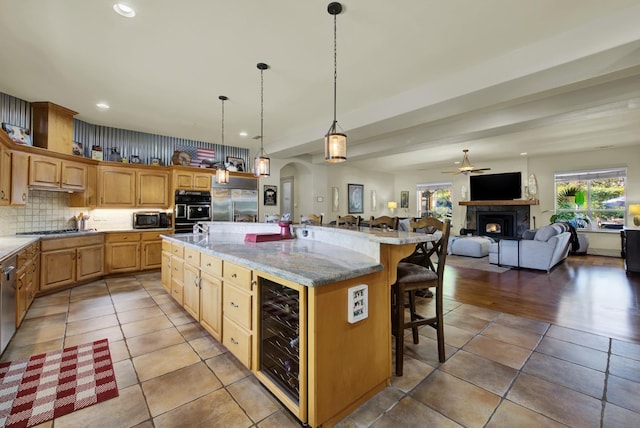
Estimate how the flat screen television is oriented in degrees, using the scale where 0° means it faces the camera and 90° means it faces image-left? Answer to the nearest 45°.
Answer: approximately 0°

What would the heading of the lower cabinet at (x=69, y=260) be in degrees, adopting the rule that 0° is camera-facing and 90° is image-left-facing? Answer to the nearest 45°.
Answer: approximately 315°

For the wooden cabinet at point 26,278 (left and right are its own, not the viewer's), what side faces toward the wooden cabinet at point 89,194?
left

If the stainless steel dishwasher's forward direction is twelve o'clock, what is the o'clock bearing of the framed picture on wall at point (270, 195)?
The framed picture on wall is roughly at 11 o'clock from the stainless steel dishwasher.

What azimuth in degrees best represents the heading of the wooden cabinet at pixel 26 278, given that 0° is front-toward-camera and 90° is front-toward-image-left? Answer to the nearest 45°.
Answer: approximately 270°

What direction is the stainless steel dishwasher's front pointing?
to the viewer's right

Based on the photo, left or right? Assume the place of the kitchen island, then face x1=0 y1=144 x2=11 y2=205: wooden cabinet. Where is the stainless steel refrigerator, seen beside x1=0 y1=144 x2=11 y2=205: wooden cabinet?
right

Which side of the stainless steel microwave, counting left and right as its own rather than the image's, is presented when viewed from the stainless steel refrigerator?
left

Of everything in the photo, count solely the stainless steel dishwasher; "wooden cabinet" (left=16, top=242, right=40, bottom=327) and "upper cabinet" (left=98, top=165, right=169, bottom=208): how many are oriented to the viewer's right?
2
